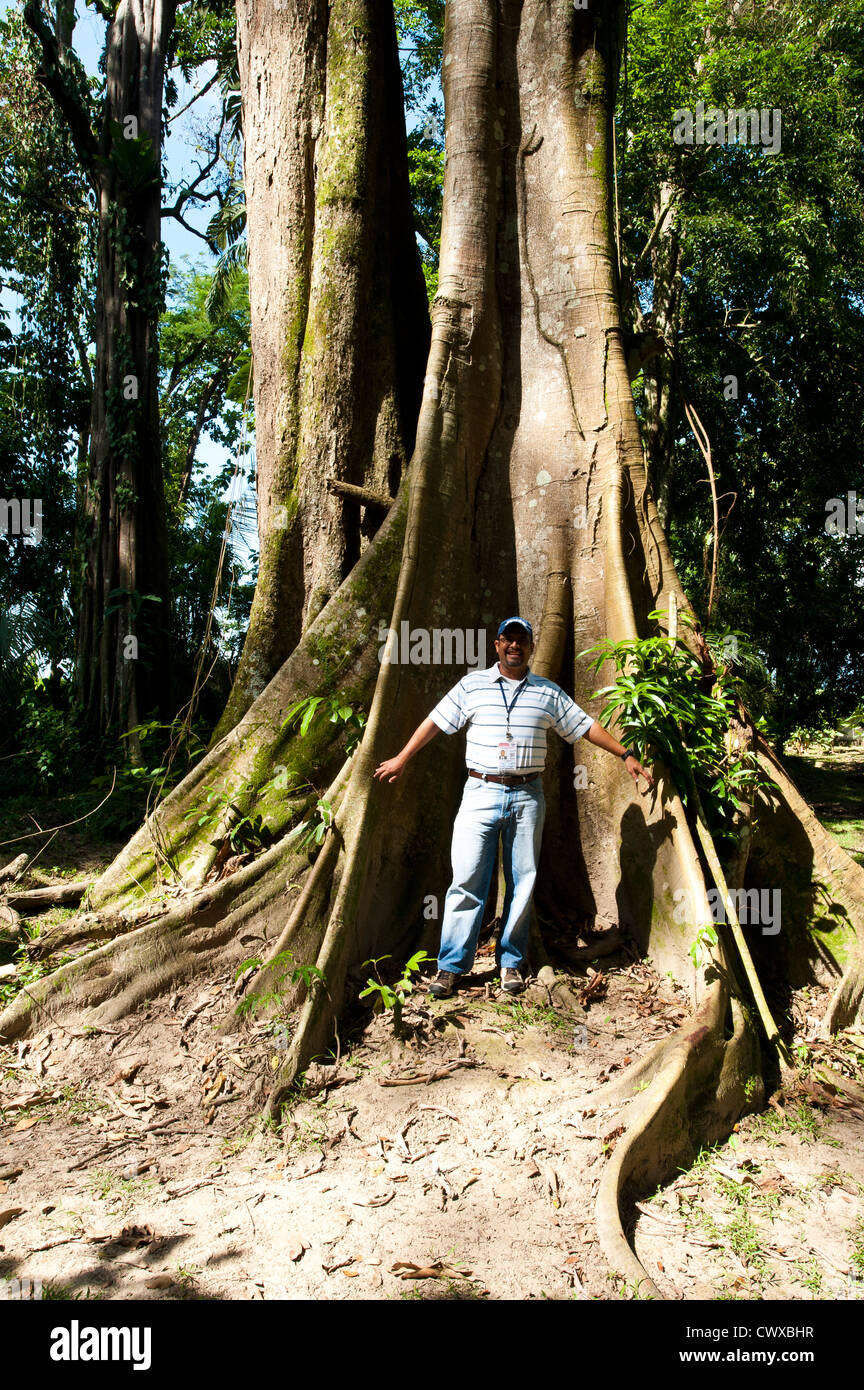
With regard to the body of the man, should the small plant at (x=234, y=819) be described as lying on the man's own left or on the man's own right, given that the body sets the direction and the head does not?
on the man's own right

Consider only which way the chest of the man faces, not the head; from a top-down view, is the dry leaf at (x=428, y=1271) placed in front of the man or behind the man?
in front

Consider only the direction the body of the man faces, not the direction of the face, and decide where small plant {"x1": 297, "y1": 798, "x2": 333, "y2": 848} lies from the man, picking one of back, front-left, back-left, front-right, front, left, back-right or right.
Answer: right

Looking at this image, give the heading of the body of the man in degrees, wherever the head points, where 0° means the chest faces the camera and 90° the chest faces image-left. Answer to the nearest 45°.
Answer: approximately 0°
